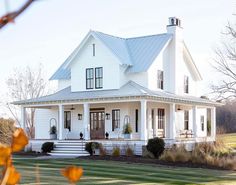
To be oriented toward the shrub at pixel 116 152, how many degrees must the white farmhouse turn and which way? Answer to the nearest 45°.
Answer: approximately 45° to its left

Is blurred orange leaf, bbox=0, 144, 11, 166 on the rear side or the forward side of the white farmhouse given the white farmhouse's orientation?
on the forward side

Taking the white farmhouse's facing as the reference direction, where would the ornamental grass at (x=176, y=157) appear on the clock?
The ornamental grass is roughly at 10 o'clock from the white farmhouse.

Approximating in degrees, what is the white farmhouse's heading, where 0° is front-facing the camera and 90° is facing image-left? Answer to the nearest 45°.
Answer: approximately 45°

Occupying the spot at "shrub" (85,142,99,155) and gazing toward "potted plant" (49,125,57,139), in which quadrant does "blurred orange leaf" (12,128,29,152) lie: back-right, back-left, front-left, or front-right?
back-left

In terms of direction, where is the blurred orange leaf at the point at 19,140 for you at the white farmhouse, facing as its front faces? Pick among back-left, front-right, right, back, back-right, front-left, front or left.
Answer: front-left

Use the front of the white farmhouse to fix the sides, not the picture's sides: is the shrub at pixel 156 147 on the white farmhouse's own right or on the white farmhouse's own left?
on the white farmhouse's own left

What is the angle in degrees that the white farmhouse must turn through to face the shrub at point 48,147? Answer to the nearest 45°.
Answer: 0° — it already faces it
